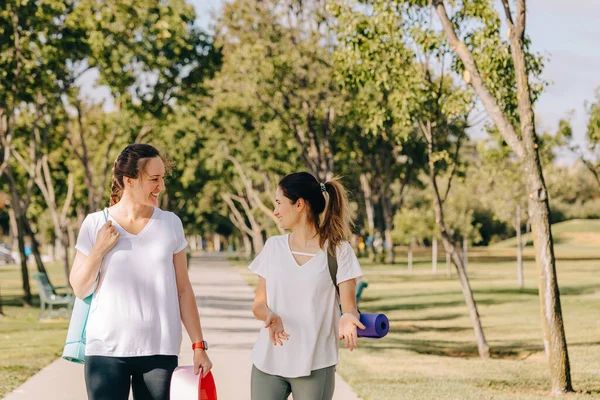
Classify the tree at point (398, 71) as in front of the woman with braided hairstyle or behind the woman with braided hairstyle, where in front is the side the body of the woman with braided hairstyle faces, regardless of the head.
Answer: behind

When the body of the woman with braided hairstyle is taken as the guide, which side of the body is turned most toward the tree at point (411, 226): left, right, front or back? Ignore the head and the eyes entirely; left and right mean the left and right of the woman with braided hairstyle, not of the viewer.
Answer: back

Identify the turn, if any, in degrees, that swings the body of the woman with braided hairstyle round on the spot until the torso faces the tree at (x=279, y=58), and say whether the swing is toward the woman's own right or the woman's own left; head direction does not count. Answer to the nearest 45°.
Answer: approximately 180°

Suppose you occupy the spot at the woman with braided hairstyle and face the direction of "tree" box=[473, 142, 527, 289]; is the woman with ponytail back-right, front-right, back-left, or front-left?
front-right

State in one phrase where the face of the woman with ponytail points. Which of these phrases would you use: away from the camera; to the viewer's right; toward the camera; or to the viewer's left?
to the viewer's left

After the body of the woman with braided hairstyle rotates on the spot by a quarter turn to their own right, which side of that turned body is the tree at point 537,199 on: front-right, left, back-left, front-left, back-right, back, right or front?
back-right

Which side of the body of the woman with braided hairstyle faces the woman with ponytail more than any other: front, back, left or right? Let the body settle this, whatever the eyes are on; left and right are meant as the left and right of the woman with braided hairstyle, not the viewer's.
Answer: left

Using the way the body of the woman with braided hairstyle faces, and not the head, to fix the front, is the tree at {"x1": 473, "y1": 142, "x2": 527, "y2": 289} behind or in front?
behind

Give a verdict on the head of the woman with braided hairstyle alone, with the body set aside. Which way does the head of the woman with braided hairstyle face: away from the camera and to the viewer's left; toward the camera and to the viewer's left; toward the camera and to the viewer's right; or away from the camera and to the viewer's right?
toward the camera and to the viewer's right

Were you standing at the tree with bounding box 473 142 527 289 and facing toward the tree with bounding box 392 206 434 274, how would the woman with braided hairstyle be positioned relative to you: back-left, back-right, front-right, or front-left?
back-left

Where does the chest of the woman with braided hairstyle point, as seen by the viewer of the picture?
toward the camera
